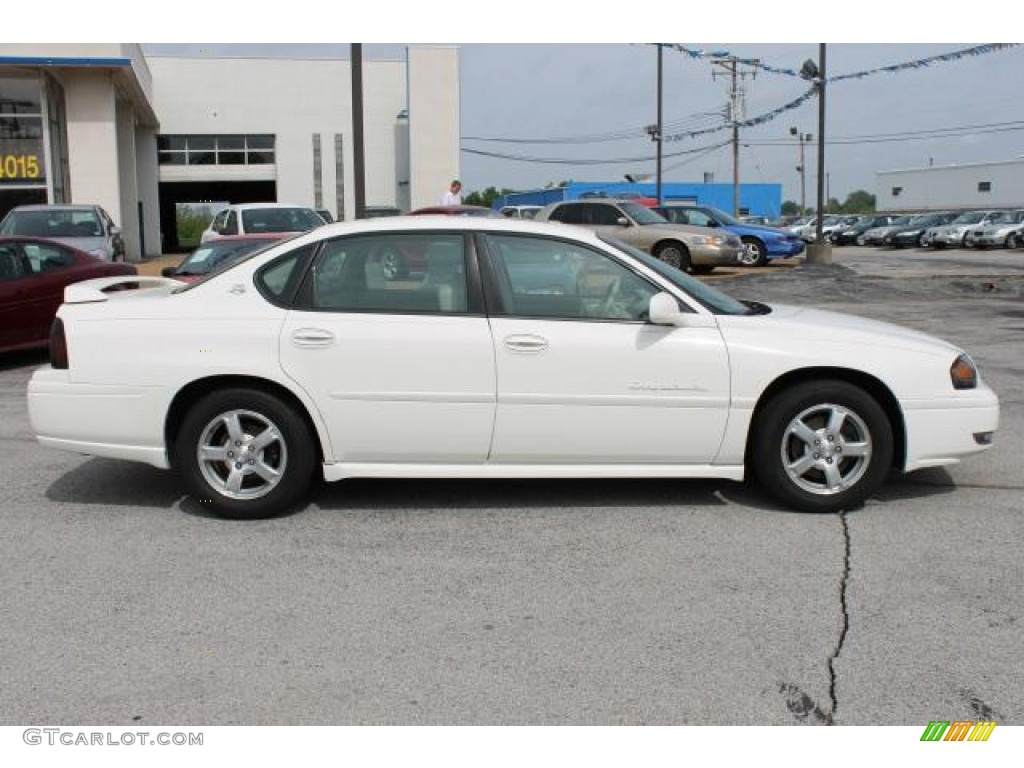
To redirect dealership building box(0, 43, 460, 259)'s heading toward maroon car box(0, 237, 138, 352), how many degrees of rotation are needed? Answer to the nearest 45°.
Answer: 0° — it already faces it

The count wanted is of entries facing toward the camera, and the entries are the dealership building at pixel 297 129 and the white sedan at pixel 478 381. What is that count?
1

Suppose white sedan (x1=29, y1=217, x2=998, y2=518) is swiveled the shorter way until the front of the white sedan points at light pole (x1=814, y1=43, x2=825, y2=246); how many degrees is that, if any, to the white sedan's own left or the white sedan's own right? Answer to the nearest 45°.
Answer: approximately 90° to the white sedan's own left

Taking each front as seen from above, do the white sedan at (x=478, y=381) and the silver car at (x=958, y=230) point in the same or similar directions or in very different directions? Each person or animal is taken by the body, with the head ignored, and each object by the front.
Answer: very different directions

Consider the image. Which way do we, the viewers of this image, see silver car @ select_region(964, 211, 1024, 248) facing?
facing the viewer and to the left of the viewer

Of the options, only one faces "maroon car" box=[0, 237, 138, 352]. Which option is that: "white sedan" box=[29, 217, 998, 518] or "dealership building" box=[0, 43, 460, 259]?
the dealership building

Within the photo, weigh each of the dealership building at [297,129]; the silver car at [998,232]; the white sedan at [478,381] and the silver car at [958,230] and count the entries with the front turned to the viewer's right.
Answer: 1

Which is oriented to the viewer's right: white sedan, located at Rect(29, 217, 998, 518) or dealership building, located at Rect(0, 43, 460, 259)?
the white sedan

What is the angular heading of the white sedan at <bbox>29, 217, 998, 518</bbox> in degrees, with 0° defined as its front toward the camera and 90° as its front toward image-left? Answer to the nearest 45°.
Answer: approximately 270°

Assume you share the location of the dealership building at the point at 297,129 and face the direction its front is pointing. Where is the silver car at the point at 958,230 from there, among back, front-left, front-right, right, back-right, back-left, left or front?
left

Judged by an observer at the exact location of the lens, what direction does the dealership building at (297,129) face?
facing the viewer

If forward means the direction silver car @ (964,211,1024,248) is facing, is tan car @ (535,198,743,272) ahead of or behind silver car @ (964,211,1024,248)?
ahead

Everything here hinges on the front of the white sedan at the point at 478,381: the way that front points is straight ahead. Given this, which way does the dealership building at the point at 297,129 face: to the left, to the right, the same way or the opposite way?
to the right

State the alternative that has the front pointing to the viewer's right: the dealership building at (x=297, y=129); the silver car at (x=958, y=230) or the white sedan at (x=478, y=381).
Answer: the white sedan

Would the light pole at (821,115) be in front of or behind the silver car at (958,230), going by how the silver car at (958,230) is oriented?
in front
